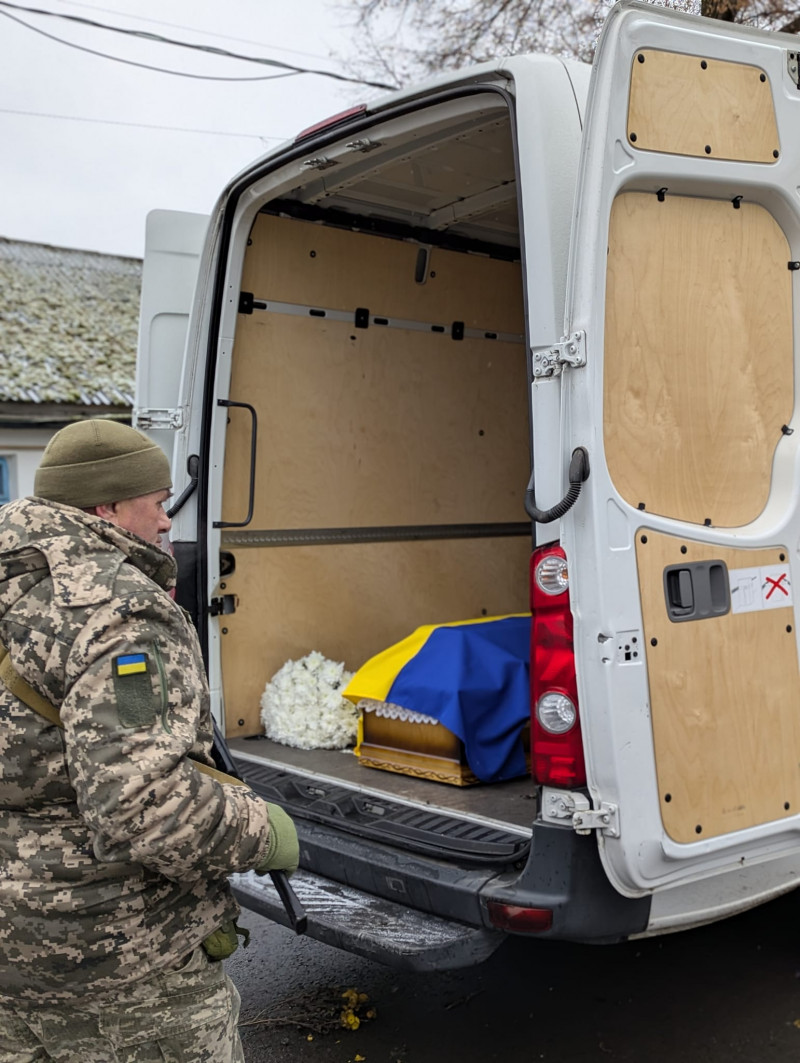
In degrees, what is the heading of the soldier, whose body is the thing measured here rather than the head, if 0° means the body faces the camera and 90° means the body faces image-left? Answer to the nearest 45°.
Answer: approximately 225°

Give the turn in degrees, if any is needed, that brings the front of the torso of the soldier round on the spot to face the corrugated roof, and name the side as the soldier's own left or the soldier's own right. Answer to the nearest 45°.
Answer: approximately 45° to the soldier's own left

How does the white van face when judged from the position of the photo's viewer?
facing away from the viewer and to the right of the viewer

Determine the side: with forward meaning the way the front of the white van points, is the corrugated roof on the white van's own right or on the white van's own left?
on the white van's own left

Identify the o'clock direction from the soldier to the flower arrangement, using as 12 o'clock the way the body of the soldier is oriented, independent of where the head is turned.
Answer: The flower arrangement is roughly at 11 o'clock from the soldier.

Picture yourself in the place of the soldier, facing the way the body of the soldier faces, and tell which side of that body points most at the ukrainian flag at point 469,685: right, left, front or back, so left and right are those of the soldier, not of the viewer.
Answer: front

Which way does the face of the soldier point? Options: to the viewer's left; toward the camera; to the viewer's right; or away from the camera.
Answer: to the viewer's right

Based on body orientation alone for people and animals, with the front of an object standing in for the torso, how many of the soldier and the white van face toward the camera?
0
